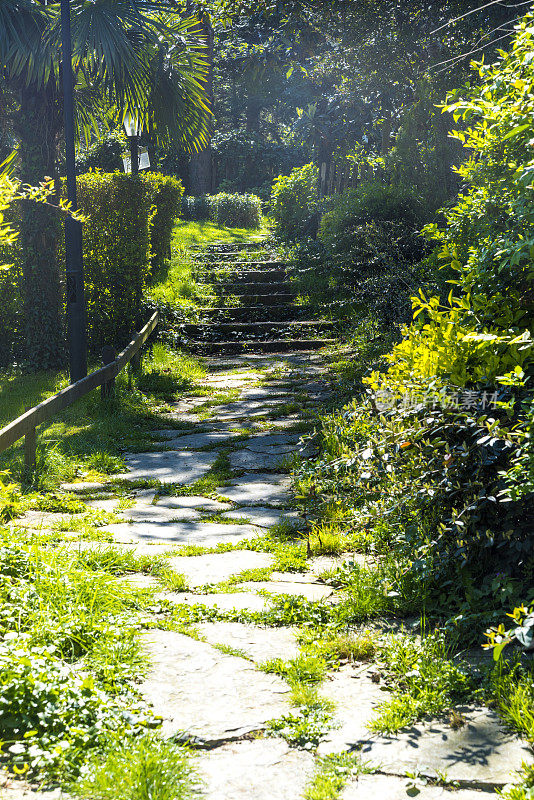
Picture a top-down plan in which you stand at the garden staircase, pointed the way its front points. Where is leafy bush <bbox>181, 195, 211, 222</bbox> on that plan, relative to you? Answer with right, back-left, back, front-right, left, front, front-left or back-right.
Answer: back

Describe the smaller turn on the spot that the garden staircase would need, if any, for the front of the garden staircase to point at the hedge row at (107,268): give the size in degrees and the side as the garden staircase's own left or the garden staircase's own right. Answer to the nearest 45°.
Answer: approximately 45° to the garden staircase's own right

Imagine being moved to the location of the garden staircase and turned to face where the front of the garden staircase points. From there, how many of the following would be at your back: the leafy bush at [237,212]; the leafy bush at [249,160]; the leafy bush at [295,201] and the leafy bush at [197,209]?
4

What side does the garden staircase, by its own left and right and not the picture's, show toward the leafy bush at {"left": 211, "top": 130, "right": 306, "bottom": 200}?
back

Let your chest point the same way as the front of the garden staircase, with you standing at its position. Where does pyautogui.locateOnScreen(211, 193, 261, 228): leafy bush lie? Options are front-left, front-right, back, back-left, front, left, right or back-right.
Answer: back

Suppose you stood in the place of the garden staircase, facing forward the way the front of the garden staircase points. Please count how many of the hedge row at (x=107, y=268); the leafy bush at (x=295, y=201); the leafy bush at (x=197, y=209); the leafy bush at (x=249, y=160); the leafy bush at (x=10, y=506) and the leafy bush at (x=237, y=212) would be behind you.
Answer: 4

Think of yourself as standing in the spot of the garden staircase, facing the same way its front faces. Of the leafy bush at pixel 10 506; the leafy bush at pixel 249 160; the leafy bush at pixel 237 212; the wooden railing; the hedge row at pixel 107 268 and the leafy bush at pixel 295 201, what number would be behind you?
3

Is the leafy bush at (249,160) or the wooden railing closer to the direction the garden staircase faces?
the wooden railing

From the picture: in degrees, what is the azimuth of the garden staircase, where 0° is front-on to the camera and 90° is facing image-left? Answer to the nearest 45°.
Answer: approximately 0°

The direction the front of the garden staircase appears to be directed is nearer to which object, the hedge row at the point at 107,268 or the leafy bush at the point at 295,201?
the hedge row
